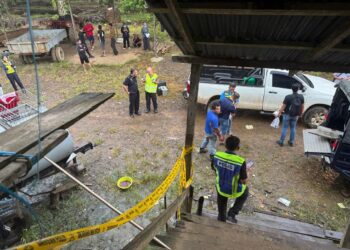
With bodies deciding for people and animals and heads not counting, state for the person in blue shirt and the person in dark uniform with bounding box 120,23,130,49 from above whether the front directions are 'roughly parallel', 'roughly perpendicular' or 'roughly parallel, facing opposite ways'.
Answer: roughly perpendicular

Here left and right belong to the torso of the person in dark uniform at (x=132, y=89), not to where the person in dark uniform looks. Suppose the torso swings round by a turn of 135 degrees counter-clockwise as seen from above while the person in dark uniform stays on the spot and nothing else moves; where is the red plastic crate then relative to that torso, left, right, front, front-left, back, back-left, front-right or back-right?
back-left

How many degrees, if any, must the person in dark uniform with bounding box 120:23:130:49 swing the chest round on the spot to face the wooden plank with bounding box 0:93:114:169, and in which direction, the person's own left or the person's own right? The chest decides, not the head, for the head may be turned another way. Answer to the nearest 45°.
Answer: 0° — they already face it

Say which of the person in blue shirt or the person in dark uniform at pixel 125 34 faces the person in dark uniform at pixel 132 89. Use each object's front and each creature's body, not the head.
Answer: the person in dark uniform at pixel 125 34

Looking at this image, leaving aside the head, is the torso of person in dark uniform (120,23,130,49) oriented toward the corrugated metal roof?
yes

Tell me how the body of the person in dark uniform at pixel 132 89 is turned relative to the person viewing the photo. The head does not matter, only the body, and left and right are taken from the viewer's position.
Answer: facing the viewer and to the right of the viewer
